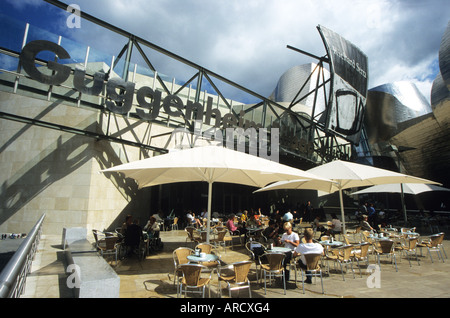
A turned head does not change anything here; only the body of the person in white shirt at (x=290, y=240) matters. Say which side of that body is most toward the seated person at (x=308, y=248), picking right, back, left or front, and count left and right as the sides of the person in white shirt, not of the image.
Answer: left

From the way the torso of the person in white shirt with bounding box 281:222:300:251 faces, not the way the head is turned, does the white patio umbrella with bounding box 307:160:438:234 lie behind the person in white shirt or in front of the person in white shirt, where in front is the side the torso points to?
behind

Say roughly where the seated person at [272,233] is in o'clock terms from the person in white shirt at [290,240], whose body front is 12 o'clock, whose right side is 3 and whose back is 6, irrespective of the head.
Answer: The seated person is roughly at 4 o'clock from the person in white shirt.

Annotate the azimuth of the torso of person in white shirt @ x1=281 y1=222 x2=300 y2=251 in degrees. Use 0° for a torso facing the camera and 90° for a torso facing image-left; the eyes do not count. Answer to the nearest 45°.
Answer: approximately 45°

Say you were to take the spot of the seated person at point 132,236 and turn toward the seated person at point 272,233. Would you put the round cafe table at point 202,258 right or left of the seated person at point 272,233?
right

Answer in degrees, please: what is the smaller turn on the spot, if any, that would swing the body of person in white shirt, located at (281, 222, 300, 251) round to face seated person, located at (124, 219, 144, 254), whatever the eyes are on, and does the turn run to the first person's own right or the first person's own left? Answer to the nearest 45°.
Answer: approximately 45° to the first person's own right
